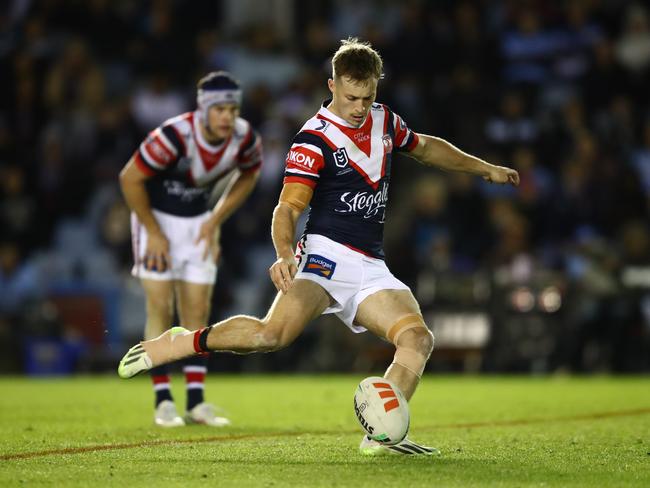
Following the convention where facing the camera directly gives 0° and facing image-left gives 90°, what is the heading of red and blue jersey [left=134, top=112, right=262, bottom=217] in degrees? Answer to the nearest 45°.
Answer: approximately 315°

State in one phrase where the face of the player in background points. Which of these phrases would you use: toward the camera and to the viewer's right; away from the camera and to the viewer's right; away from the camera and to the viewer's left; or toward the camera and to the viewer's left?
toward the camera and to the viewer's right

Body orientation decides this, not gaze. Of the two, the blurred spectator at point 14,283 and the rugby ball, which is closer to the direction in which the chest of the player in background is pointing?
the rugby ball
